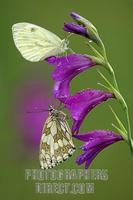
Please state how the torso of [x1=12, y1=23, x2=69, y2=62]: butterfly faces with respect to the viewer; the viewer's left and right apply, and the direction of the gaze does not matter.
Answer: facing to the right of the viewer
